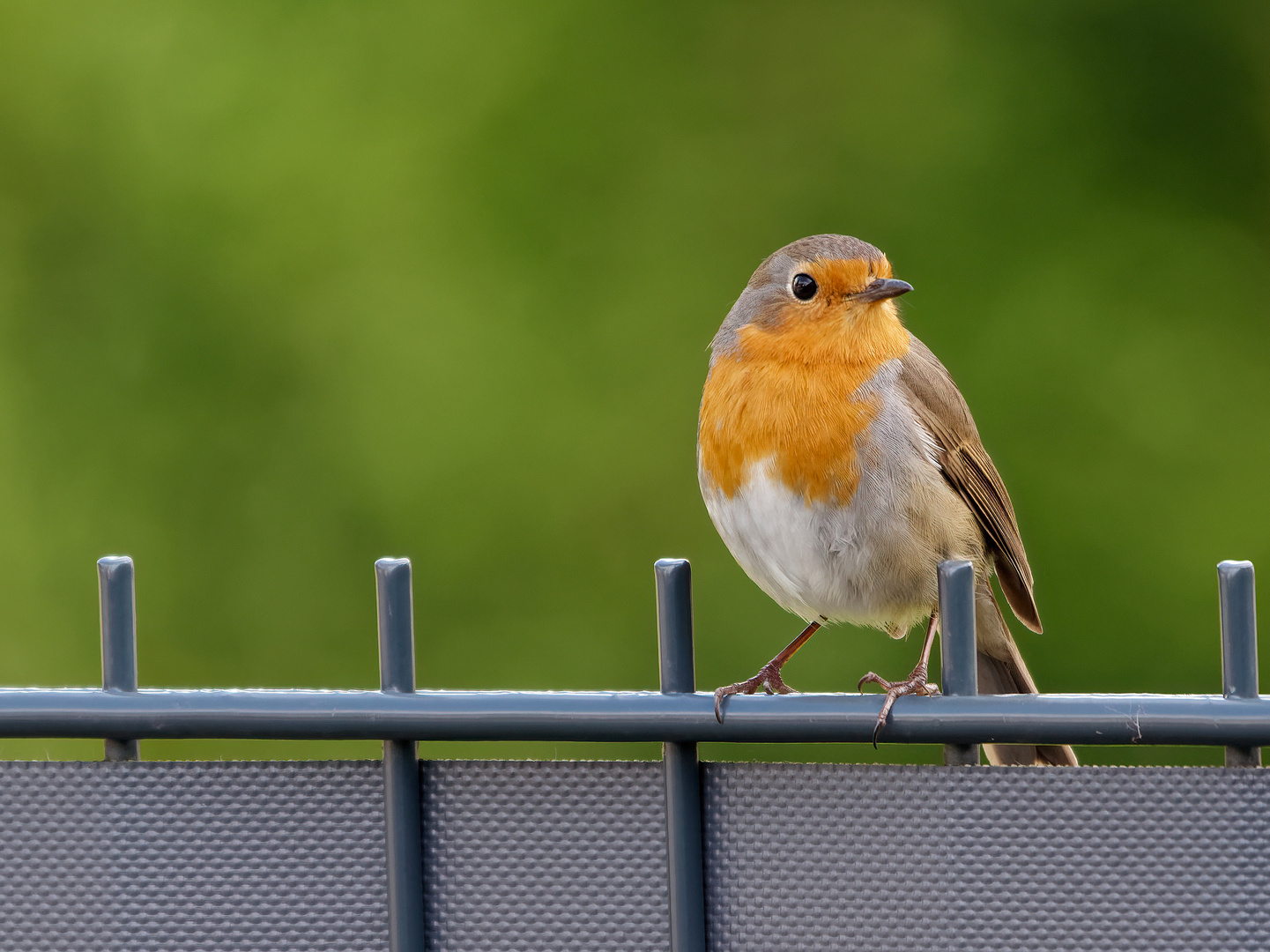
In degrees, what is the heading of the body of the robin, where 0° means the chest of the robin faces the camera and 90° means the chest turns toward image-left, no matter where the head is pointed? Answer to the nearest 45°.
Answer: approximately 45°
